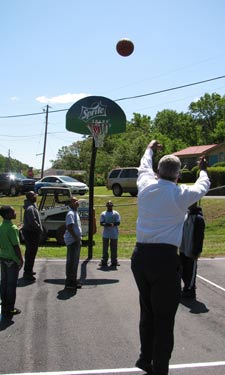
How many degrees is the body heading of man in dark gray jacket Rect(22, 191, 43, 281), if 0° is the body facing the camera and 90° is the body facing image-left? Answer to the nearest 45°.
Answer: approximately 270°
